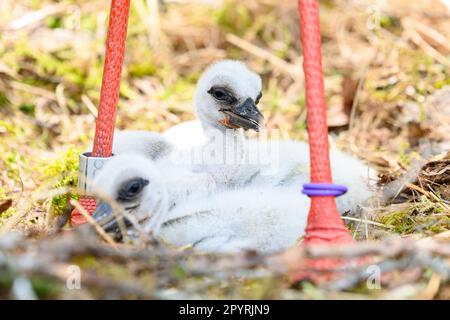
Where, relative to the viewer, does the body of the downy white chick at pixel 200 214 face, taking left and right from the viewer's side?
facing to the left of the viewer
